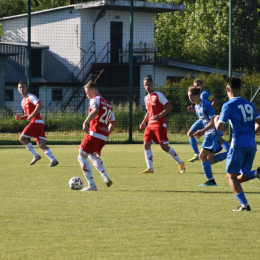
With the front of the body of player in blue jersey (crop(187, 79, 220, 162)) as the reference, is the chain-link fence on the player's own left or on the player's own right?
on the player's own right

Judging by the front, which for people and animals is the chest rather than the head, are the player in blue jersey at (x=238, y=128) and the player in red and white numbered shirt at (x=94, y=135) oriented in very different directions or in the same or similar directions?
same or similar directions

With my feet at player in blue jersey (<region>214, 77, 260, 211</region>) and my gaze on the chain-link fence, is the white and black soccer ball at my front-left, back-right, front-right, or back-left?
front-left

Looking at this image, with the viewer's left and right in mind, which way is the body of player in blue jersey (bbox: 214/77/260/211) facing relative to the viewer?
facing away from the viewer and to the left of the viewer

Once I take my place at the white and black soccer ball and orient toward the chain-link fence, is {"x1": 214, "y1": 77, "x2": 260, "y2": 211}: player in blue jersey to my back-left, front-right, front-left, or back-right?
back-right

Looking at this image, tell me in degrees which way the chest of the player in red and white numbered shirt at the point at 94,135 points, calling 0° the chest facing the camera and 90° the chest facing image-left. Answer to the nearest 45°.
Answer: approximately 135°

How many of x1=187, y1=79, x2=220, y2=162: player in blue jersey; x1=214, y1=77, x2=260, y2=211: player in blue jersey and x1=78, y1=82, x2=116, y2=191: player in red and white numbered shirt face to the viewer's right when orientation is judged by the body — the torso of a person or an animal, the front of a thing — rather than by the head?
0

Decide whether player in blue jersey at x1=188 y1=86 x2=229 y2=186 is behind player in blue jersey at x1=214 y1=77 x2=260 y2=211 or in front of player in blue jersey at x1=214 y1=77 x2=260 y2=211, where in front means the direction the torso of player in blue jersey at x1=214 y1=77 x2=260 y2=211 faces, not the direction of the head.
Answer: in front

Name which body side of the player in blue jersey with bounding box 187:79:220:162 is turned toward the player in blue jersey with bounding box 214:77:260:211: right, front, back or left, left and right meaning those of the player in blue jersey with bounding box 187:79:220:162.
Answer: left

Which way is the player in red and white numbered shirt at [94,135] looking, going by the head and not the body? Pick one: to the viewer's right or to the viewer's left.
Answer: to the viewer's left

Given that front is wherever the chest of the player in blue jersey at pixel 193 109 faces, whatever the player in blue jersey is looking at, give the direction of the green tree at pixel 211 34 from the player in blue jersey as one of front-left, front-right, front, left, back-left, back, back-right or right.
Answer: right

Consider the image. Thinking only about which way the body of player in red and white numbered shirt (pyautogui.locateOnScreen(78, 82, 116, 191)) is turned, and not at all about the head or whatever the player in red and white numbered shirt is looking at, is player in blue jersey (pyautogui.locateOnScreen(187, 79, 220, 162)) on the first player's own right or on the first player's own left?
on the first player's own right

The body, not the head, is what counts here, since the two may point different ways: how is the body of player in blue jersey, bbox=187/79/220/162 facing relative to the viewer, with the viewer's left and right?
facing to the left of the viewer
